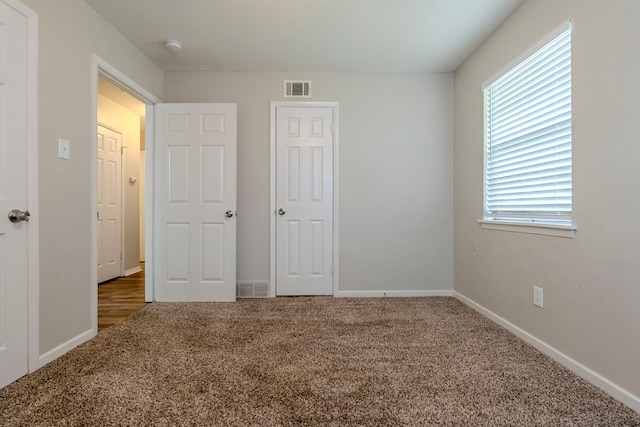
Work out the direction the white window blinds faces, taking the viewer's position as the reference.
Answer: facing the viewer and to the left of the viewer

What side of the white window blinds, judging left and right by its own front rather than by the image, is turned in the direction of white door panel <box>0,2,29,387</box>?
front

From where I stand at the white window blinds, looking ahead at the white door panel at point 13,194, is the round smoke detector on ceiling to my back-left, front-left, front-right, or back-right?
front-right

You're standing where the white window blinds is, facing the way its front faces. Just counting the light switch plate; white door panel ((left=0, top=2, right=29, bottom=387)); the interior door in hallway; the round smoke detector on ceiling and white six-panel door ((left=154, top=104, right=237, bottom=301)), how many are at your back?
0

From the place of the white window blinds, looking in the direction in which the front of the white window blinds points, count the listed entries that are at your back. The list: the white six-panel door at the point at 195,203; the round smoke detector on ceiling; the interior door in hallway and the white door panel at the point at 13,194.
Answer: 0

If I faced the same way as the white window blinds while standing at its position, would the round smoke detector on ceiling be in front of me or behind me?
in front

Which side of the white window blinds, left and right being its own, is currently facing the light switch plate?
front

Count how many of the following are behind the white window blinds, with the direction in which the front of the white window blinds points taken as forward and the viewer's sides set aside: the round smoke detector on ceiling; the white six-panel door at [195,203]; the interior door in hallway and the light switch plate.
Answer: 0

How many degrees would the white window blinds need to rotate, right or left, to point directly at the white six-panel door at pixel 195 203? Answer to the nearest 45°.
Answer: approximately 45° to its right
